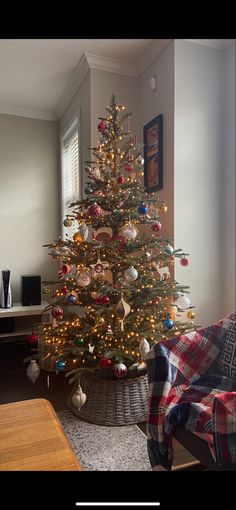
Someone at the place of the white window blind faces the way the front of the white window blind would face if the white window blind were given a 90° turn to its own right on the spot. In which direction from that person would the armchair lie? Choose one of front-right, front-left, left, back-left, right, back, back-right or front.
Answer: back-left

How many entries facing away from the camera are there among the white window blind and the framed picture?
0

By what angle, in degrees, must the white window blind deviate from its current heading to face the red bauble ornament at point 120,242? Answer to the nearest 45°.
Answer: approximately 45° to its left

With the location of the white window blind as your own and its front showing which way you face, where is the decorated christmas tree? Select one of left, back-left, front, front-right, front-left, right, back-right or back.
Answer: front-left

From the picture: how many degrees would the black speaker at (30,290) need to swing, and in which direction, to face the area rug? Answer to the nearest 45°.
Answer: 0° — it already faces it

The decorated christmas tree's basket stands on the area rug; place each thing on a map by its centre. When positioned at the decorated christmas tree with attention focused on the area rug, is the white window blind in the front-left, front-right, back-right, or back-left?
back-right

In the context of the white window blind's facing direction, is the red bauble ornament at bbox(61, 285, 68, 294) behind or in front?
in front

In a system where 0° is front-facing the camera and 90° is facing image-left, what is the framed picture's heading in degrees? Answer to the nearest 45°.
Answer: approximately 45°

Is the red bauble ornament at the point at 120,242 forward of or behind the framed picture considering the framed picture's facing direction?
forward
